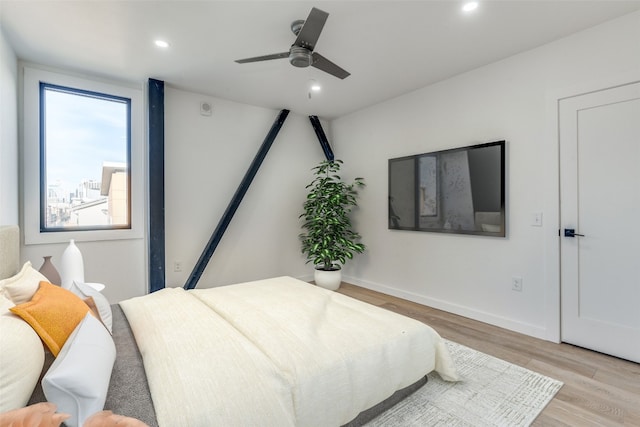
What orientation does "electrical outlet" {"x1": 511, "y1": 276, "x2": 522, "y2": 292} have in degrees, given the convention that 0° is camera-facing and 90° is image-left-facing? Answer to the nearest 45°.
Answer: approximately 45°

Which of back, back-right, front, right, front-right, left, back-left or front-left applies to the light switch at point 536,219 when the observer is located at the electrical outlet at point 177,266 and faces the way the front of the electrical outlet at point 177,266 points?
front-left

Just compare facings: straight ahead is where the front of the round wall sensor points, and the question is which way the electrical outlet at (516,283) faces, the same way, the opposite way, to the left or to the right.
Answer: to the right

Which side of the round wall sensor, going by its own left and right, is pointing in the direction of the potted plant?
left

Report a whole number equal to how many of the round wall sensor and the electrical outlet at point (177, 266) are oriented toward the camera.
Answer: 2

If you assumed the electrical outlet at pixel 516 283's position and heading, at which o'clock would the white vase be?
The white vase is roughly at 12 o'clock from the electrical outlet.

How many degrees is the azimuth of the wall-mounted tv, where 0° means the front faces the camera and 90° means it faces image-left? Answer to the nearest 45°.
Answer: approximately 45°

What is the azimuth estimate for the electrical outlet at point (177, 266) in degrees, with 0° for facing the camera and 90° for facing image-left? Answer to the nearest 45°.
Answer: approximately 0°

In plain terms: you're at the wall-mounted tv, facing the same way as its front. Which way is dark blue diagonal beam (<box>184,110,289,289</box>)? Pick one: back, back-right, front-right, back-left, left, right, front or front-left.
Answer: front-right

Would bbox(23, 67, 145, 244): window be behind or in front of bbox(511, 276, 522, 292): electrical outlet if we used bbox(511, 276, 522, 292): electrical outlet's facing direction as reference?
in front

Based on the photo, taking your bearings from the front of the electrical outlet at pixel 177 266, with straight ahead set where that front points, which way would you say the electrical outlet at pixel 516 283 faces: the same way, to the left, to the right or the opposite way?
to the right

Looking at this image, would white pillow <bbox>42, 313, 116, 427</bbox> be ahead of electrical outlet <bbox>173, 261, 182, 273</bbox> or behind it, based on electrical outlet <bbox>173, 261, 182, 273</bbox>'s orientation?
ahead

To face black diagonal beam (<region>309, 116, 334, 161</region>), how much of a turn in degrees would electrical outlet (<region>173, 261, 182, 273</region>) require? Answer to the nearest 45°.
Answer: approximately 90° to its left

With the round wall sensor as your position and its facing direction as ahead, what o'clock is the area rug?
The area rug is roughly at 11 o'clock from the round wall sensor.
